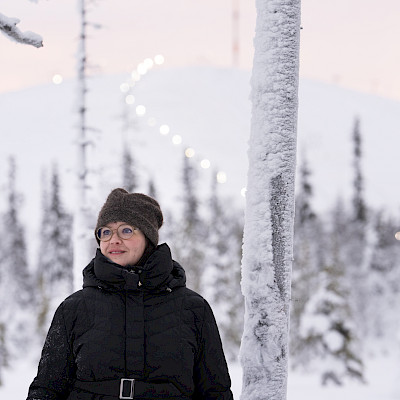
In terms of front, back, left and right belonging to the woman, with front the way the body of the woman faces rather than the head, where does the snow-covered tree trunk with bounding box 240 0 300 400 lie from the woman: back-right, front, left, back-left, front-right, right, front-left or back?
back-left

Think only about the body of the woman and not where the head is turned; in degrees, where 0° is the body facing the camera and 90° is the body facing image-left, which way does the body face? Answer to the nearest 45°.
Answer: approximately 0°

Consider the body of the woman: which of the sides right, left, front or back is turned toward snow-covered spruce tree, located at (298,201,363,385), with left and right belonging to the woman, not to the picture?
back

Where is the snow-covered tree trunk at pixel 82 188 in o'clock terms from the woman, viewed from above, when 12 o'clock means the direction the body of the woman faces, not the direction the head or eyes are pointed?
The snow-covered tree trunk is roughly at 6 o'clock from the woman.
